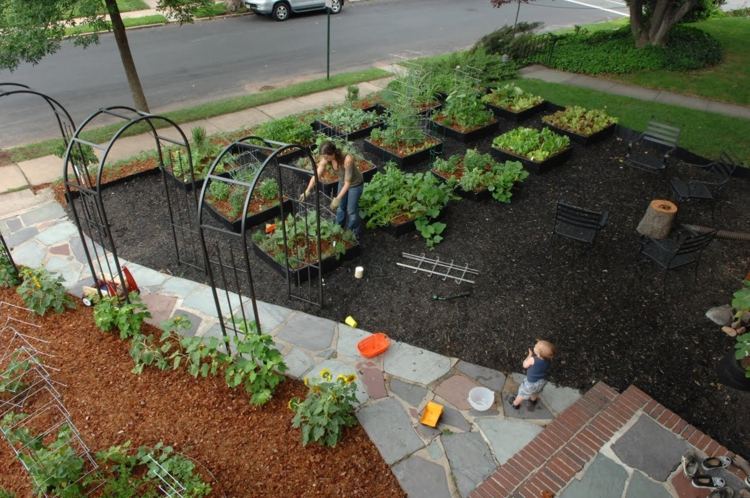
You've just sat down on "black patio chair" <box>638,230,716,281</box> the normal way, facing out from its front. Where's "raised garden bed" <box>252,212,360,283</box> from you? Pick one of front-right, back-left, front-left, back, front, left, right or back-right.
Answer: left

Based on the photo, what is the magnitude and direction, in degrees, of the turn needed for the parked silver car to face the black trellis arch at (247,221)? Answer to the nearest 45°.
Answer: approximately 45° to its left

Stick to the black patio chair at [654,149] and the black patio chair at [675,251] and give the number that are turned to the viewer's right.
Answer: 0

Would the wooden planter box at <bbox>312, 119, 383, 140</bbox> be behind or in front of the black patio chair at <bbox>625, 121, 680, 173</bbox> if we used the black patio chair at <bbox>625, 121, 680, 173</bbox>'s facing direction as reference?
in front

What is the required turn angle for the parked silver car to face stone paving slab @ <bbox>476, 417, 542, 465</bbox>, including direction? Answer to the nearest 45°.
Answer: approximately 45° to its left

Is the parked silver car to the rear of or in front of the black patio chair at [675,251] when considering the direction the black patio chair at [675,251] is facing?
in front

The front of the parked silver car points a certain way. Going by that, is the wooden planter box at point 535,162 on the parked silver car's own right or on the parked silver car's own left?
on the parked silver car's own left

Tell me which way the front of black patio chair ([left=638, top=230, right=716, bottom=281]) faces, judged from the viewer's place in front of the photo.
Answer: facing away from the viewer and to the left of the viewer

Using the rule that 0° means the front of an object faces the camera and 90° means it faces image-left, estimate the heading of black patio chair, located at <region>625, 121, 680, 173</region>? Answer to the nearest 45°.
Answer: approximately 45°

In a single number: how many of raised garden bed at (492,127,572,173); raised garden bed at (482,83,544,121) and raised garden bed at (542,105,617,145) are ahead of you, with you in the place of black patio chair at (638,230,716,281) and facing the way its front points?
3

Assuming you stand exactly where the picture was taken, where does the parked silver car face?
facing the viewer and to the left of the viewer

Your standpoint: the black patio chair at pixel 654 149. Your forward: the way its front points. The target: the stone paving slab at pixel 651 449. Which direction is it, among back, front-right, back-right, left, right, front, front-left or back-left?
front-left

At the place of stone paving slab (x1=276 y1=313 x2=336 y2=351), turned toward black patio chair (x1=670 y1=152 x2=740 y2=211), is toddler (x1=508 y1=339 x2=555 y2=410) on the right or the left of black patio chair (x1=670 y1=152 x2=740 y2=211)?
right

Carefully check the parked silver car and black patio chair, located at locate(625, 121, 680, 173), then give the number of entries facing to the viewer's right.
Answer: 0
